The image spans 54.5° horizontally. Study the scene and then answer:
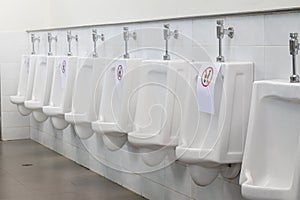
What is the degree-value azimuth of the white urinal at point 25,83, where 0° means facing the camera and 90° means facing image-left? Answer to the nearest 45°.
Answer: approximately 45°

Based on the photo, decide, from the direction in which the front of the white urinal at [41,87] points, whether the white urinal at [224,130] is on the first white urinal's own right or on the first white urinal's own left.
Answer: on the first white urinal's own left

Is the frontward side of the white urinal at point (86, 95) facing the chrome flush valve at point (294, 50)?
no

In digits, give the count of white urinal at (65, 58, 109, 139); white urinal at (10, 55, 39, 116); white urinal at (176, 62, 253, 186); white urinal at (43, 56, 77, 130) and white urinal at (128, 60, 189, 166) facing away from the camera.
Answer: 0

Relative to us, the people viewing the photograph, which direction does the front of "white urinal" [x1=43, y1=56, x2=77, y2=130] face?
facing the viewer and to the left of the viewer

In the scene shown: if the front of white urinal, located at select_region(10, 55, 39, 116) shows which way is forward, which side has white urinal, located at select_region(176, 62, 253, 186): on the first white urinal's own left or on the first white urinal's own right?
on the first white urinal's own left

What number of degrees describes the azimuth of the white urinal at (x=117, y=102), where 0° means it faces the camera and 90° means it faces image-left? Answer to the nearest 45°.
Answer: approximately 45°

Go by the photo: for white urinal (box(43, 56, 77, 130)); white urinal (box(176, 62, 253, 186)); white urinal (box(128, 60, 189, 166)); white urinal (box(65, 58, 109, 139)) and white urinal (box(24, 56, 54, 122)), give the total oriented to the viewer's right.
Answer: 0

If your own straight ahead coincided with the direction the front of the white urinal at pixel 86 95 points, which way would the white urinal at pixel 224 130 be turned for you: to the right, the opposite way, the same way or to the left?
the same way

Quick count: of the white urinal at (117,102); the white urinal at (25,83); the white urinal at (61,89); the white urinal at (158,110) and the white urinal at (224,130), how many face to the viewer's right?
0

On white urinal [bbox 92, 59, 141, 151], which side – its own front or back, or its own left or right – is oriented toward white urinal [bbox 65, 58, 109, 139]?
right

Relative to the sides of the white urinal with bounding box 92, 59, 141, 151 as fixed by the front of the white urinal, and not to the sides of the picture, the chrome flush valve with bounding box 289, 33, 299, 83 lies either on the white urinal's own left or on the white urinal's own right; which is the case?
on the white urinal's own left

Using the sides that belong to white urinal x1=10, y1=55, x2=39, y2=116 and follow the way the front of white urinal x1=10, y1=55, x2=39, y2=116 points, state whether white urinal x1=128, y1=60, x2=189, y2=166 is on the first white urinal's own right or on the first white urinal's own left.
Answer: on the first white urinal's own left

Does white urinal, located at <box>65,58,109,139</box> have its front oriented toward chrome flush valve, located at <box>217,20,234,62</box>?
no

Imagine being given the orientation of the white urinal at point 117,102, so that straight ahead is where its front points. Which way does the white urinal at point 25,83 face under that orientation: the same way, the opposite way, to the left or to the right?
the same way

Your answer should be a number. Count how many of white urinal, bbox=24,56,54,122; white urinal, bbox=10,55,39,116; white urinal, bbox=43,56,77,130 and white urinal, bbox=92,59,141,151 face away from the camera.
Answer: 0

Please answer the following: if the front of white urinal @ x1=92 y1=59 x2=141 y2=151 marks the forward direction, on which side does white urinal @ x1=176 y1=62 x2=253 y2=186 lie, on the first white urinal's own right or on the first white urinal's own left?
on the first white urinal's own left

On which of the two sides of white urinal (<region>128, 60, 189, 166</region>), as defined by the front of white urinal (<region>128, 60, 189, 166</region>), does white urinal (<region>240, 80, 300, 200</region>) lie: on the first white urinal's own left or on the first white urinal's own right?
on the first white urinal's own left

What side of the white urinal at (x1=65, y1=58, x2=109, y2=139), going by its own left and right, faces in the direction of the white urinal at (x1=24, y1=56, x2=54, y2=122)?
right
